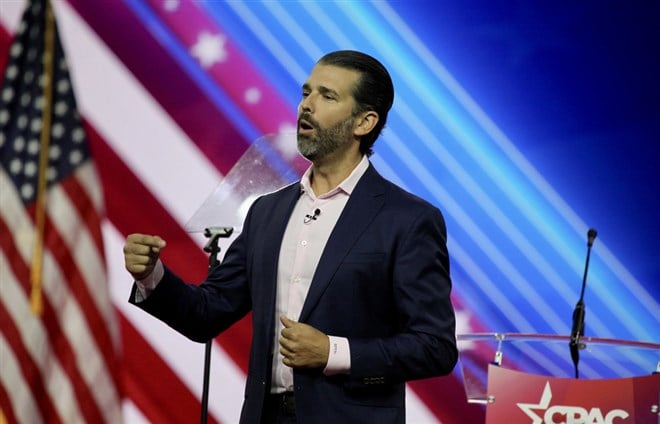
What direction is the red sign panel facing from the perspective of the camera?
toward the camera

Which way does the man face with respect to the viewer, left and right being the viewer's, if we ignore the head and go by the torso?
facing the viewer and to the left of the viewer

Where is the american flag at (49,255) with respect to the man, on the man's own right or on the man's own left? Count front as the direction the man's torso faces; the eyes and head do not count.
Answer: on the man's own right

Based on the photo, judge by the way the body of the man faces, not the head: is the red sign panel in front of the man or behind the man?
behind

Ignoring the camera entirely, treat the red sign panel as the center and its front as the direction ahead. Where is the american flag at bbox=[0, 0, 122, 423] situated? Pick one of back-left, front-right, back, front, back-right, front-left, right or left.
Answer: back-right

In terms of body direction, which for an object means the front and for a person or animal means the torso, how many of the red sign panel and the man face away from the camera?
0
